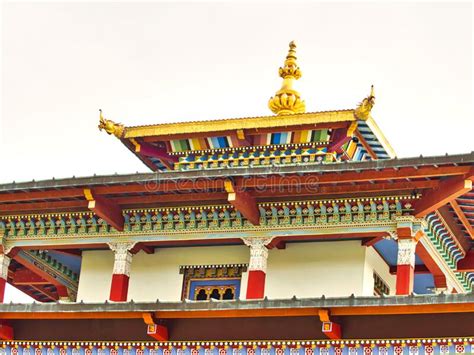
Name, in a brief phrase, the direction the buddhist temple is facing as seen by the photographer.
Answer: facing the viewer
